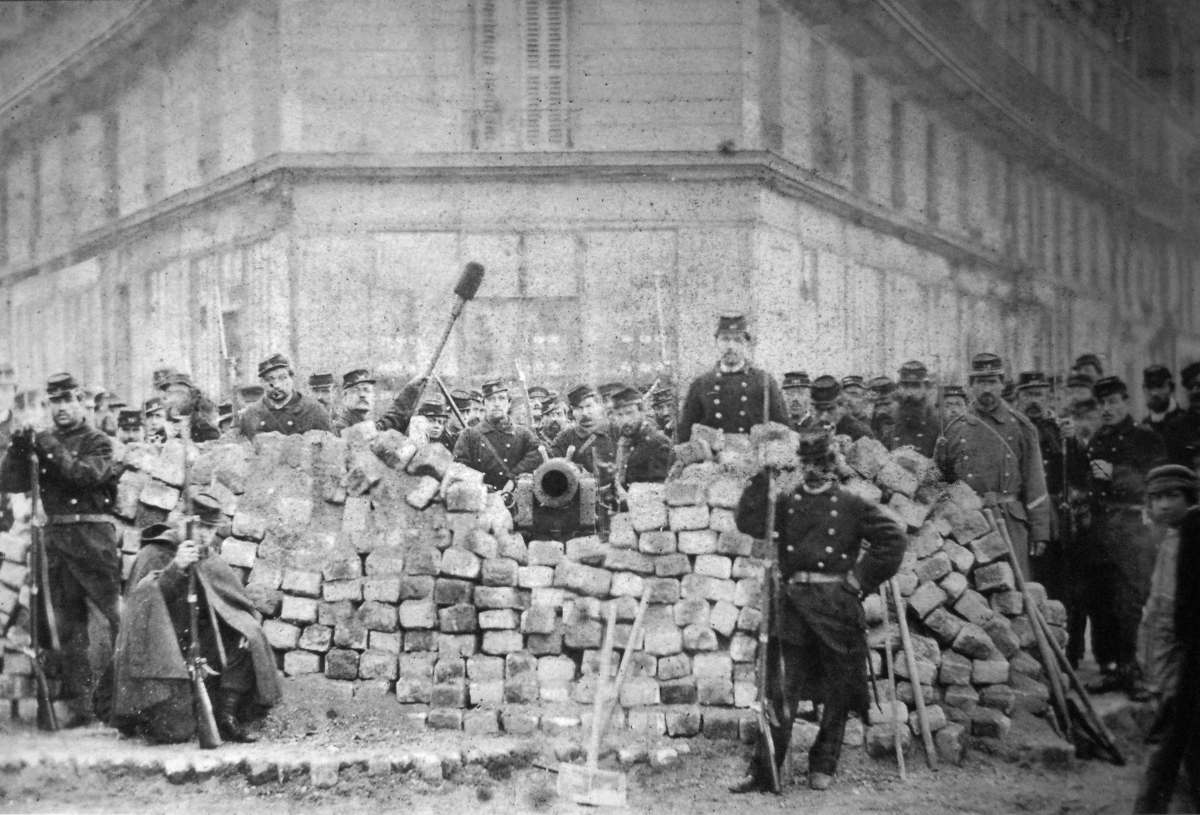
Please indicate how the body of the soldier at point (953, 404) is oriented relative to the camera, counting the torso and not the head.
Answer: toward the camera

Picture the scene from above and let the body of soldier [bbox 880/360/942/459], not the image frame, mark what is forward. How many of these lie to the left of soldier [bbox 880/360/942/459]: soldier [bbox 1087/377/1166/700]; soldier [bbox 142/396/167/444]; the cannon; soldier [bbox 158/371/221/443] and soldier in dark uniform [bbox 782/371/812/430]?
1

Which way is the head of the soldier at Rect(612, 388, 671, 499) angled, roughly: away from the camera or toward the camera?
toward the camera

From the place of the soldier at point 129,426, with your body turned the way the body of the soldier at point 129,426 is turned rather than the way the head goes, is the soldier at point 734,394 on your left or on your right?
on your left

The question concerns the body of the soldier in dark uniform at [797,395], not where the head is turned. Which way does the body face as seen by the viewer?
toward the camera

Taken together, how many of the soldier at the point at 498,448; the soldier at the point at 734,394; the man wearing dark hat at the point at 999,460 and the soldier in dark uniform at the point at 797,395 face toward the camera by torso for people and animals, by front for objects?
4

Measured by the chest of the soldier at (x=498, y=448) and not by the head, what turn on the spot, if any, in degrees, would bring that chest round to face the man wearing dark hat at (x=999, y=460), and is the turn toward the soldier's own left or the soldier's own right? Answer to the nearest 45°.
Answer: approximately 45° to the soldier's own left

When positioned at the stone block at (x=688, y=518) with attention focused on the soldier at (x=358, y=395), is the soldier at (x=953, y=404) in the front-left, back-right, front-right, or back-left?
back-right

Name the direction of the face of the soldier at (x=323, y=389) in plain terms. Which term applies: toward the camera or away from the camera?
toward the camera

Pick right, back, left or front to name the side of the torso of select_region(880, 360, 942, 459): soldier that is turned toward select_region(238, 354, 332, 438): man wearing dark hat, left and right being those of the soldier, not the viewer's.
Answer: right

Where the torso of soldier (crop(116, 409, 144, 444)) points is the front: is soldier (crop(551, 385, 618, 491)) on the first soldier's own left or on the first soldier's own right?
on the first soldier's own left

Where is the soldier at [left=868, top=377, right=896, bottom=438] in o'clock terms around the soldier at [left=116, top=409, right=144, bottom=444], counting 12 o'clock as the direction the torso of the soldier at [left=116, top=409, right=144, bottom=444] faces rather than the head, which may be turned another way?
the soldier at [left=868, top=377, right=896, bottom=438] is roughly at 10 o'clock from the soldier at [left=116, top=409, right=144, bottom=444].

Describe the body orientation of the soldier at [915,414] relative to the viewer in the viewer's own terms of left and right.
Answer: facing the viewer

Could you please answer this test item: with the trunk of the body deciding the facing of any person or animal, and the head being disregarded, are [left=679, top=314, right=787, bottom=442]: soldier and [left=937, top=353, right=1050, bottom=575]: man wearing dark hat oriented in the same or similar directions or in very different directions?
same or similar directions

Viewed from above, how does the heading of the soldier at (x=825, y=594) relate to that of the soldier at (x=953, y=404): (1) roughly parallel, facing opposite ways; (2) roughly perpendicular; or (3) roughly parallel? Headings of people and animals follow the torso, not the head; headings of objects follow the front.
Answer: roughly parallel
